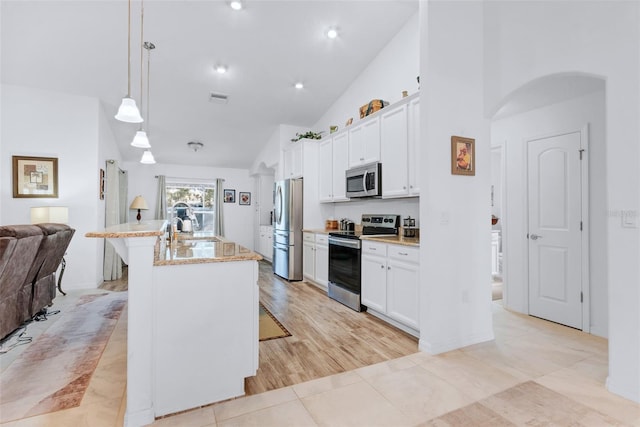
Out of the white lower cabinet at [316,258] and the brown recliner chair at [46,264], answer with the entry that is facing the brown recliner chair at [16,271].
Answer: the white lower cabinet

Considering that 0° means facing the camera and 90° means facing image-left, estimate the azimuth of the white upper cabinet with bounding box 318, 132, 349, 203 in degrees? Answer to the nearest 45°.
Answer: approximately 45°

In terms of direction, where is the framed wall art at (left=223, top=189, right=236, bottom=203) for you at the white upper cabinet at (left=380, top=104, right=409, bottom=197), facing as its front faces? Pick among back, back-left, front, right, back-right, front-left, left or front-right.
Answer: right

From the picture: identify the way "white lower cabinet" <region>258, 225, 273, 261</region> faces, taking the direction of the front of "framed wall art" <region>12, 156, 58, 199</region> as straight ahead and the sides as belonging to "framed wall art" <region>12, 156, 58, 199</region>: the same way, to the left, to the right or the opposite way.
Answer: to the right

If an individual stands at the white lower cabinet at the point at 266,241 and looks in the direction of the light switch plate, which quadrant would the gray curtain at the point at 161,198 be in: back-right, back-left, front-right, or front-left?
back-right

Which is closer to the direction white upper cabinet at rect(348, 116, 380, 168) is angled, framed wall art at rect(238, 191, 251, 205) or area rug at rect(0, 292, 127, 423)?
the area rug

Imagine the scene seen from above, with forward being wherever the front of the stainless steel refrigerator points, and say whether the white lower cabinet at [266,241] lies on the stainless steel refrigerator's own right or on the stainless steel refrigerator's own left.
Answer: on the stainless steel refrigerator's own right

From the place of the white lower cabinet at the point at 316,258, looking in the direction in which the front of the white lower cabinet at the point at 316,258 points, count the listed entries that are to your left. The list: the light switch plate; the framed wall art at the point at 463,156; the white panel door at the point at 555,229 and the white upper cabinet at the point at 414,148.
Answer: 4

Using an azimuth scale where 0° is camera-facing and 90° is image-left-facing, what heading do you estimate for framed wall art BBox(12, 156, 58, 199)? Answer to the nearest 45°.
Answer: approximately 0°

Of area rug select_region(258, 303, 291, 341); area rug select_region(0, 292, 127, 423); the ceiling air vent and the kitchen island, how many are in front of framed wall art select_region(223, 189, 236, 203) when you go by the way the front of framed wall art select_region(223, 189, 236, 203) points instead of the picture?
4

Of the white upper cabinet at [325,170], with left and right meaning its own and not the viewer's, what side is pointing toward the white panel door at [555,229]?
left

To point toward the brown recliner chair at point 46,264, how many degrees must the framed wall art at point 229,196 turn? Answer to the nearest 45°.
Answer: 0° — it already faces it

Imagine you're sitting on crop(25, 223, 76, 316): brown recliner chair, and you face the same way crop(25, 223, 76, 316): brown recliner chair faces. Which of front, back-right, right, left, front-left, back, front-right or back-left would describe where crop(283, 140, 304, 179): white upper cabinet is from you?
back-right

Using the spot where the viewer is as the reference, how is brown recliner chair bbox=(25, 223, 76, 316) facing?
facing away from the viewer and to the left of the viewer
